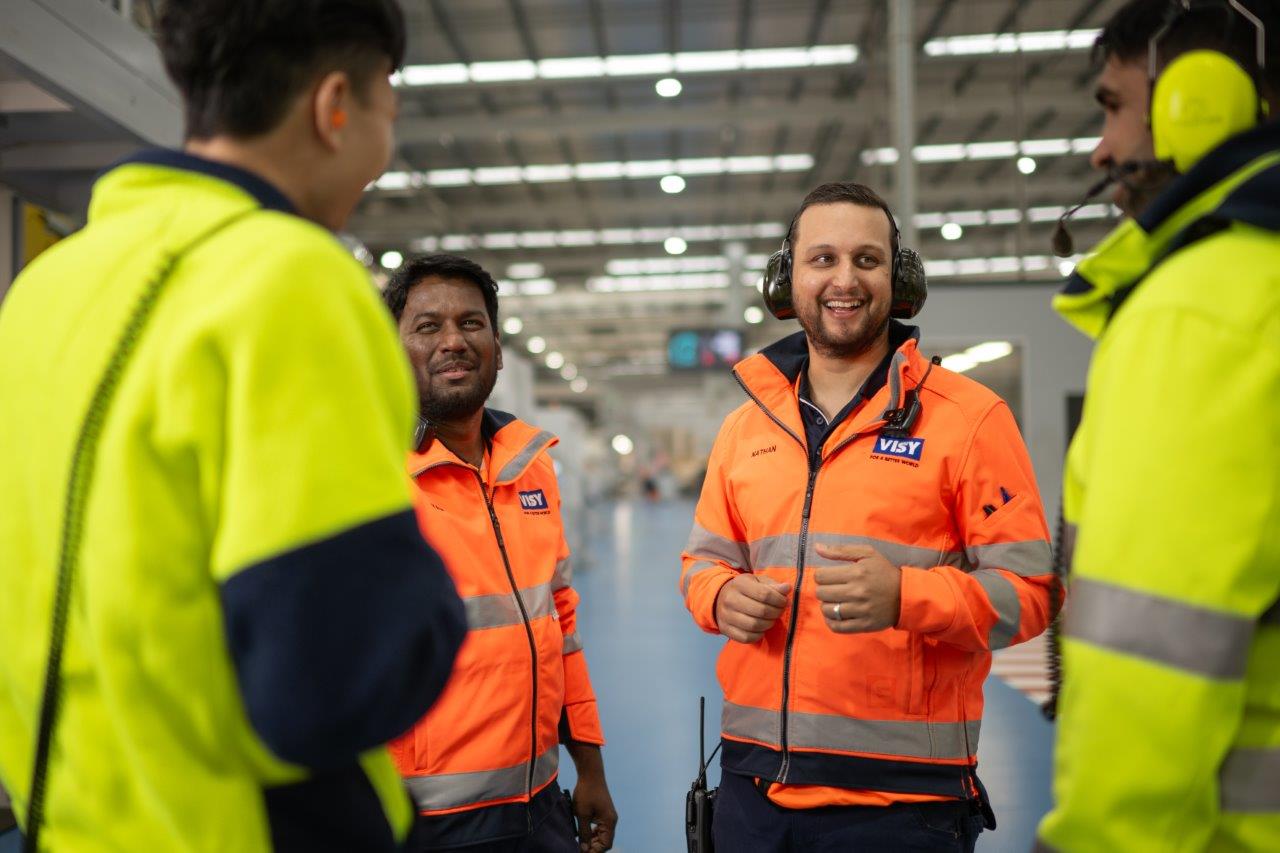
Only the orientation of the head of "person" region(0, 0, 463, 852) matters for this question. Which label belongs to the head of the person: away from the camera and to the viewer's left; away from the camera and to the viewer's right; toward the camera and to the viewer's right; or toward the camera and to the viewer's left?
away from the camera and to the viewer's right

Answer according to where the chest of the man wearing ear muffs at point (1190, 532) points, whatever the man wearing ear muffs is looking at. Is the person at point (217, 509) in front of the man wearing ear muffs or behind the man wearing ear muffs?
in front

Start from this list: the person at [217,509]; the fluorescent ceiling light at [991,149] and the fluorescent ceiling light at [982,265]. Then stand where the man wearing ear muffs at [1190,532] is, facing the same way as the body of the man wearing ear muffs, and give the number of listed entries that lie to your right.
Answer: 2

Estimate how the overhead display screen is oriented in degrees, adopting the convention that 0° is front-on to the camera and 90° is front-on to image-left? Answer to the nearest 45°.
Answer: approximately 0°

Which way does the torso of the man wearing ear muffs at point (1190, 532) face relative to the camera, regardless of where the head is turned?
to the viewer's left

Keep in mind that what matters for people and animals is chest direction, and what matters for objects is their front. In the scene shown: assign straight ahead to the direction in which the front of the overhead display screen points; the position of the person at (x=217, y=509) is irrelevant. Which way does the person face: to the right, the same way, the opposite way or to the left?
the opposite way

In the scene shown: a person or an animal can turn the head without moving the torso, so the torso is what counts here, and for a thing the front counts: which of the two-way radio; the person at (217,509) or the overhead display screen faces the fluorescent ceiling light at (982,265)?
the person

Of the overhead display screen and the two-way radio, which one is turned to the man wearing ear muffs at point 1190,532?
the overhead display screen

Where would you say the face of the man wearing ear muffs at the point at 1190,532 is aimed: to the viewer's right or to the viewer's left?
to the viewer's left

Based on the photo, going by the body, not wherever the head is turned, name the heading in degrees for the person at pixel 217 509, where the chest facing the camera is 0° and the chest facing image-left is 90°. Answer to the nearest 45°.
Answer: approximately 225°

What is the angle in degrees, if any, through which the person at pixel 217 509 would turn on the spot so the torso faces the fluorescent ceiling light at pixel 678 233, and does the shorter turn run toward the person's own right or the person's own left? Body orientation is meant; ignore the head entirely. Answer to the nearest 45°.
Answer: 0° — they already face it
